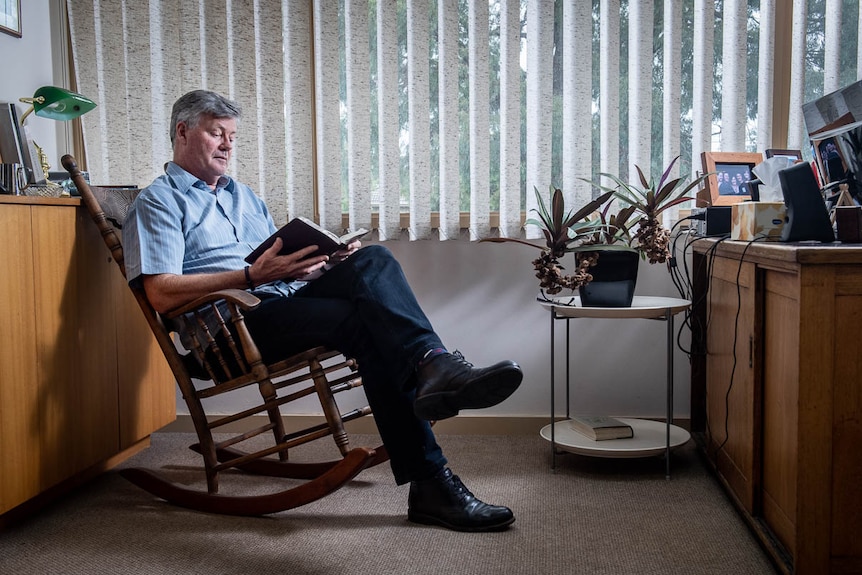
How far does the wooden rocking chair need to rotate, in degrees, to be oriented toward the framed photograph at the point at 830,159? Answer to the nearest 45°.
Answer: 0° — it already faces it

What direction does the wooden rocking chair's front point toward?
to the viewer's right

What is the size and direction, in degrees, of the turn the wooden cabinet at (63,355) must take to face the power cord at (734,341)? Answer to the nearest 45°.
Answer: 0° — it already faces it

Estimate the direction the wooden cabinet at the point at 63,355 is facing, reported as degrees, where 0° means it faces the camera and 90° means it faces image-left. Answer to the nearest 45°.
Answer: approximately 315°
